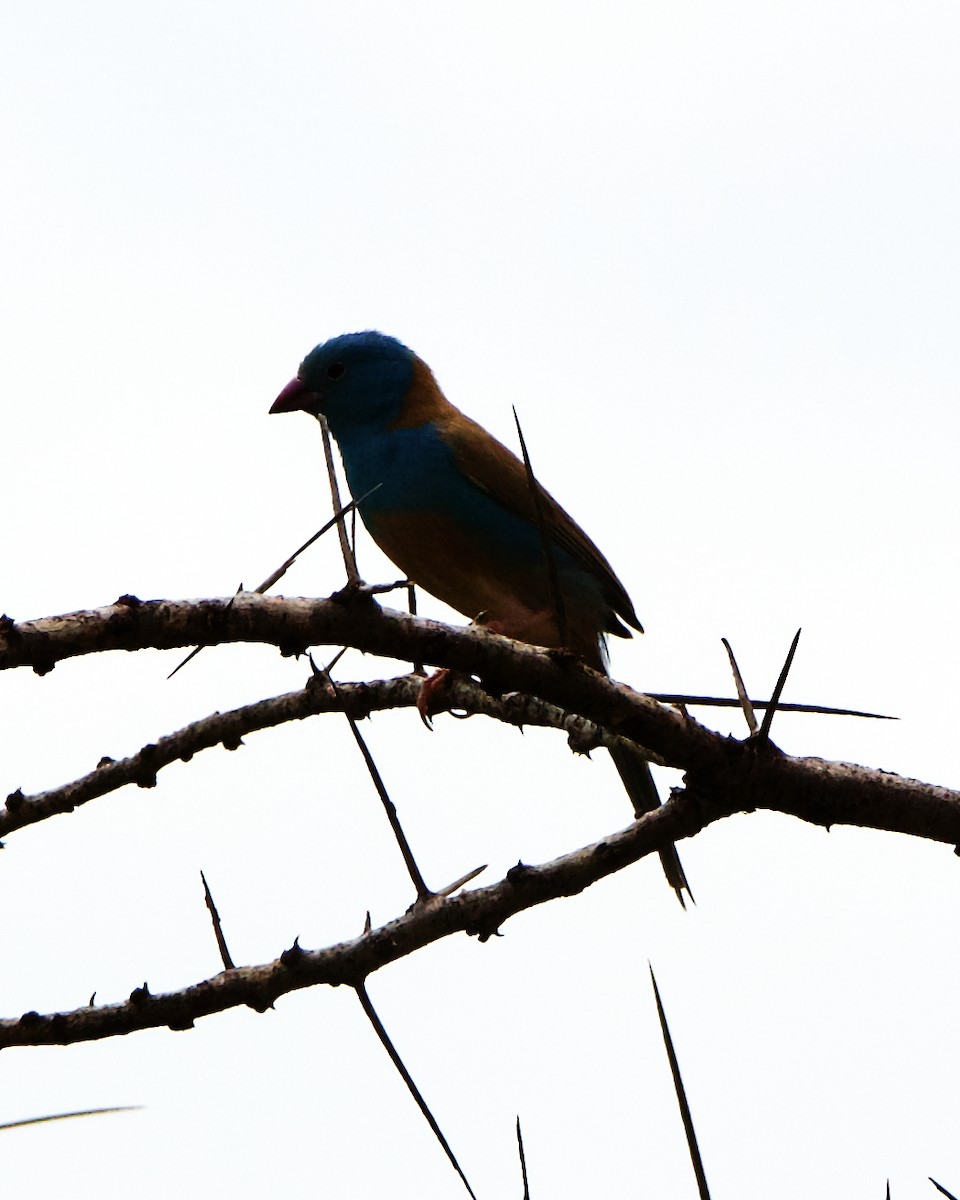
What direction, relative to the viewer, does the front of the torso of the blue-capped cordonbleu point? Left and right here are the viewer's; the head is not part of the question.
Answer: facing to the left of the viewer
